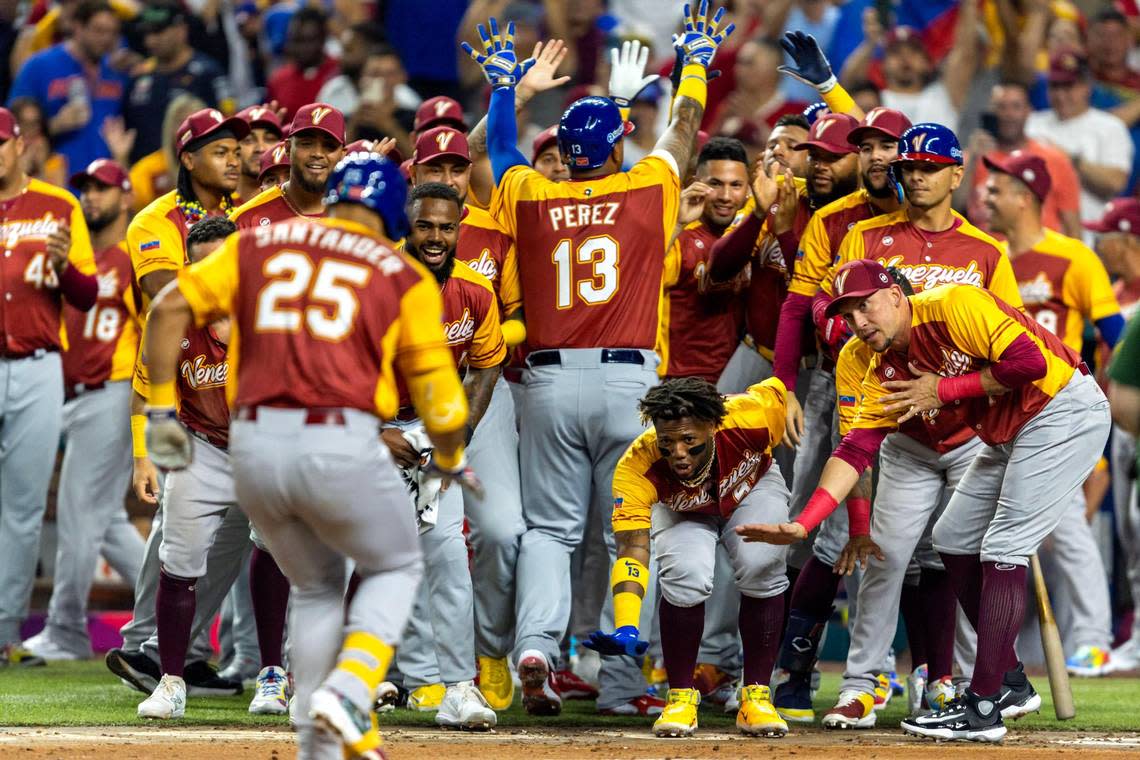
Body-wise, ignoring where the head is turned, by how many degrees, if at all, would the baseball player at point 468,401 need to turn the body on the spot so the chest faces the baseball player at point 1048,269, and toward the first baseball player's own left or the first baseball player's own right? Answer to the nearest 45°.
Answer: approximately 135° to the first baseball player's own left

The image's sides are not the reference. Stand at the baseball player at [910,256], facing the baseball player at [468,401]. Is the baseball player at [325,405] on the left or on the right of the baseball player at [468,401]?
left

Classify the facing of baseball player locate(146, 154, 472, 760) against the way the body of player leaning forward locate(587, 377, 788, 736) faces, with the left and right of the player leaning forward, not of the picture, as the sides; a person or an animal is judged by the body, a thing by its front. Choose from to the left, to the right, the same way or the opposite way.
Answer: the opposite way

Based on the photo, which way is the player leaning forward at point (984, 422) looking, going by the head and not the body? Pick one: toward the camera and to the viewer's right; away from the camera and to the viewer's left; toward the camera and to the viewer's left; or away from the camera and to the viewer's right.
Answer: toward the camera and to the viewer's left

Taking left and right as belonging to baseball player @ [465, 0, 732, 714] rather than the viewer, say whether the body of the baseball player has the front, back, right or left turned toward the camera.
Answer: back

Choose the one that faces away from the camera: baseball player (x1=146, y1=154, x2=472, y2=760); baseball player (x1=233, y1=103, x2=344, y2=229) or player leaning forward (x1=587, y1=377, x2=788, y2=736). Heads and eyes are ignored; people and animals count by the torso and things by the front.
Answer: baseball player (x1=146, y1=154, x2=472, y2=760)

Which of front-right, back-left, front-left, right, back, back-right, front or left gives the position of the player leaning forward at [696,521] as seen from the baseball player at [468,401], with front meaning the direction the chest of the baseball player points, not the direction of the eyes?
left

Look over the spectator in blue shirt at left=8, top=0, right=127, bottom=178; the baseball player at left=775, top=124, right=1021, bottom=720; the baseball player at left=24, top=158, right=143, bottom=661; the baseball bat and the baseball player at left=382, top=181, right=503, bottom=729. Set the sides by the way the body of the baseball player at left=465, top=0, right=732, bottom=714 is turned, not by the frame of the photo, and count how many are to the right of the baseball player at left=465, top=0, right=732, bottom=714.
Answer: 2

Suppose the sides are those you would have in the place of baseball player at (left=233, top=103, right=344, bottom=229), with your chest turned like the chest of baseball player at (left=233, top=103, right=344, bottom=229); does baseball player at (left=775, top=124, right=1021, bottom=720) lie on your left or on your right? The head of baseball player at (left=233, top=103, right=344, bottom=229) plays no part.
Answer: on your left
